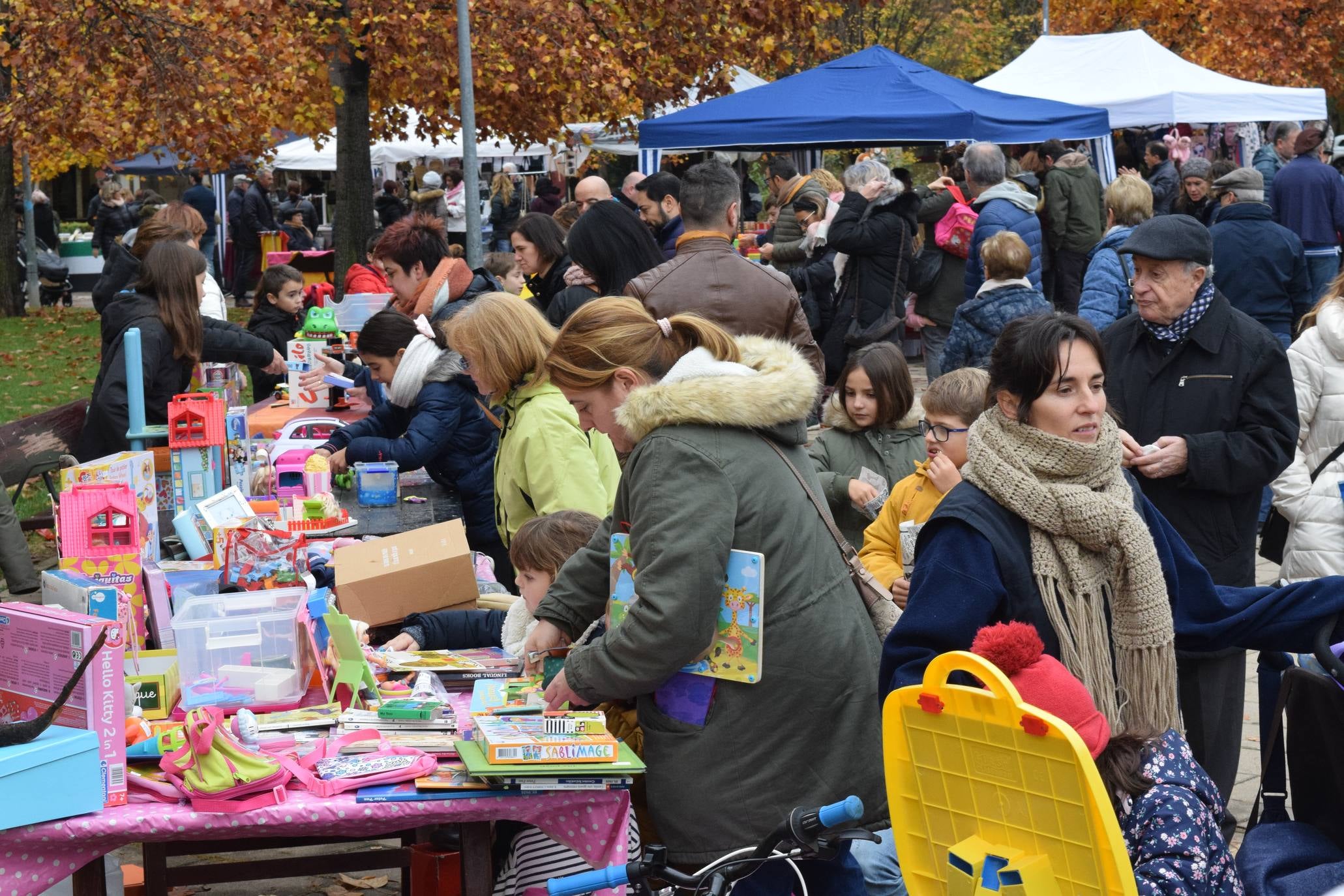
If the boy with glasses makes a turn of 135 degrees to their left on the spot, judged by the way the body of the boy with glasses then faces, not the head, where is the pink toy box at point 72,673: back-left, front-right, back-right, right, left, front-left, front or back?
back-right

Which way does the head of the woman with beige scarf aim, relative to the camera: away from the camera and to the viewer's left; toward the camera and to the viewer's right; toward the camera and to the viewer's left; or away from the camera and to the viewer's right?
toward the camera and to the viewer's right

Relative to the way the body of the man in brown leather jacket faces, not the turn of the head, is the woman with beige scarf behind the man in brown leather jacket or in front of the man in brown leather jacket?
behind

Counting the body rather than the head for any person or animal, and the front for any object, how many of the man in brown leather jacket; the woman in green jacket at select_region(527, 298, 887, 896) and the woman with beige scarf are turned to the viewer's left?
1

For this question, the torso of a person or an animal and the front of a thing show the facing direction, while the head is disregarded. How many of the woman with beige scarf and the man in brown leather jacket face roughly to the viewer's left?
0

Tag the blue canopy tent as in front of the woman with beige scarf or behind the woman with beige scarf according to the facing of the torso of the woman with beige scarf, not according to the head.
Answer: behind

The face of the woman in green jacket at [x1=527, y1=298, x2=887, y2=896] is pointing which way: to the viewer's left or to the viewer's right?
to the viewer's left

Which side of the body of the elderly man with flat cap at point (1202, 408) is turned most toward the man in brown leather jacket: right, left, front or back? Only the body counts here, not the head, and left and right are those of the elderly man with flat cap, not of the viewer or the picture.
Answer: right

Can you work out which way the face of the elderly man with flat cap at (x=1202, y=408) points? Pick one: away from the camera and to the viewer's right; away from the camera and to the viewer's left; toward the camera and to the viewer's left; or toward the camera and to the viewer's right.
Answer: toward the camera and to the viewer's left

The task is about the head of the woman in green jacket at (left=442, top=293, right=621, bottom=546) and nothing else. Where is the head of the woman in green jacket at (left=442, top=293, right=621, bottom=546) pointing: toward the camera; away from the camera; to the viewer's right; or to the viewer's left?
to the viewer's left

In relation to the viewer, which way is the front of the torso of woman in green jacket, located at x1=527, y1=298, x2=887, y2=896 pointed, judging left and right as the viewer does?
facing to the left of the viewer

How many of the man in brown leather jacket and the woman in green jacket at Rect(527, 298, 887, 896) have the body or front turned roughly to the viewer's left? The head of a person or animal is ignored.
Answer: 1

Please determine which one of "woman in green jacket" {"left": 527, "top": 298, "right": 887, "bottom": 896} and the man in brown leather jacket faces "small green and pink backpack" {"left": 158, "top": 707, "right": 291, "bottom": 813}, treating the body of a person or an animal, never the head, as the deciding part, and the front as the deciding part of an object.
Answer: the woman in green jacket

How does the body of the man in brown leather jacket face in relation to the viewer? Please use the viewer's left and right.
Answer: facing away from the viewer

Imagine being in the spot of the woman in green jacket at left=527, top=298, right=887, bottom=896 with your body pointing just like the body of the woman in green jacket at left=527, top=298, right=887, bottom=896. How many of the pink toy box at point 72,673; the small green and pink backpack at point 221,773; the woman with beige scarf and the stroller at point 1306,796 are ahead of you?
2
